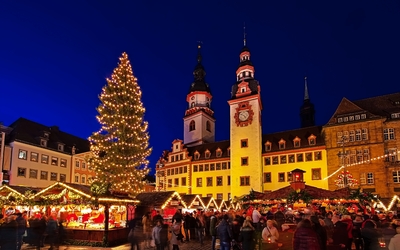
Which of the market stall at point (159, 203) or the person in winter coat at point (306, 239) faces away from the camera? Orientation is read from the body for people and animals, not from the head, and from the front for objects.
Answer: the person in winter coat

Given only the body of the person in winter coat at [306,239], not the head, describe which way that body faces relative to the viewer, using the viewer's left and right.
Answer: facing away from the viewer

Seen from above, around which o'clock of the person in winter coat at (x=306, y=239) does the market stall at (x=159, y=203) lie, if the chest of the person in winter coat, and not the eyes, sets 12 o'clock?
The market stall is roughly at 11 o'clock from the person in winter coat.

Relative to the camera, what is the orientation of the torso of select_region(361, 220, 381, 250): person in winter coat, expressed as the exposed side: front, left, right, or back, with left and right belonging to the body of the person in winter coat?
back

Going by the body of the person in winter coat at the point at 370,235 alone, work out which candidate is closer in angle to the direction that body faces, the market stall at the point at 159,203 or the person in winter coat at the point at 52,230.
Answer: the market stall

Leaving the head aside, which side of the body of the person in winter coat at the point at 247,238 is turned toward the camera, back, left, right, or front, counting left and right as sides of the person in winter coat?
back

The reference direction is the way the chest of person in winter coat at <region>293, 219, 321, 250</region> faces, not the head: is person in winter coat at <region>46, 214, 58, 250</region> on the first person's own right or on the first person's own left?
on the first person's own left

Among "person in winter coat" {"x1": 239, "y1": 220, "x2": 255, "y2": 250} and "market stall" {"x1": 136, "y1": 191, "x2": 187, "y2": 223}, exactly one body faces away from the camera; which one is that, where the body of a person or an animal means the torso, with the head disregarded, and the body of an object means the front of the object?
the person in winter coat

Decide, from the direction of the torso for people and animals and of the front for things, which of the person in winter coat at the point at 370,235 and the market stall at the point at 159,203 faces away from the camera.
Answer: the person in winter coat
